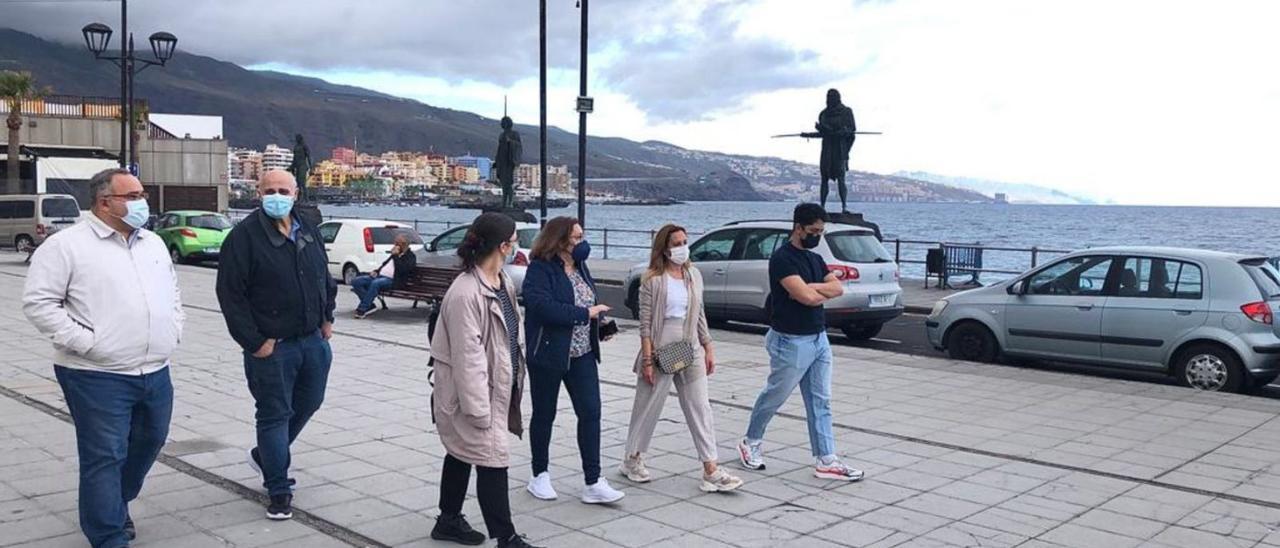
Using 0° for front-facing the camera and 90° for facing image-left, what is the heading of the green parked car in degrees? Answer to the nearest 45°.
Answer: approximately 135°

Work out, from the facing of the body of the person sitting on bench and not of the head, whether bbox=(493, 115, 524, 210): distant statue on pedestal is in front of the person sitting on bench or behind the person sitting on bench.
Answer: behind

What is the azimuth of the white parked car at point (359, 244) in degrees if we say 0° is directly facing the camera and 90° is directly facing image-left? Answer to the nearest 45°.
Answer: approximately 135°

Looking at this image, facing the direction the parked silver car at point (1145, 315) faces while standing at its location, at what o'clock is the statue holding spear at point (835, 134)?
The statue holding spear is roughly at 2 o'clock from the parked silver car.

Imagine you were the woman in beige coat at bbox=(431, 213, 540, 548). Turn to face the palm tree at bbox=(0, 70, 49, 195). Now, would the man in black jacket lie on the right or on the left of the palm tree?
left

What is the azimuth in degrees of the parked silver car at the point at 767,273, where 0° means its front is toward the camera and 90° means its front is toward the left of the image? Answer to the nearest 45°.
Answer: approximately 135°

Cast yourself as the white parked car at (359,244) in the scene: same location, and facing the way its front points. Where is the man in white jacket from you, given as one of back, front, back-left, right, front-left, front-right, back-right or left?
back-left

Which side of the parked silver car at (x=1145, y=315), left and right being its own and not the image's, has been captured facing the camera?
left
